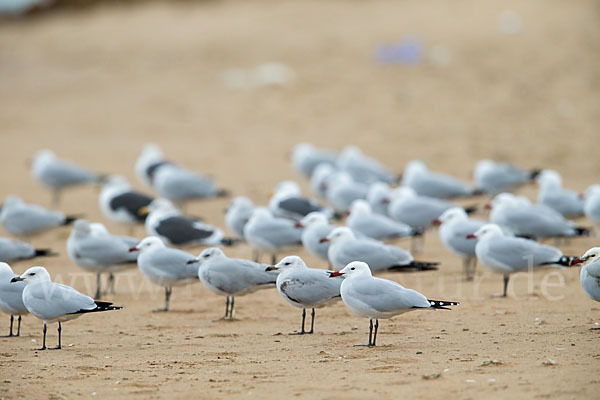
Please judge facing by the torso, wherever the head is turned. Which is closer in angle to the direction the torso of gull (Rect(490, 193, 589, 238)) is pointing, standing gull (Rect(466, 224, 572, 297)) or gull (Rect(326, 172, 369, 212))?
the gull

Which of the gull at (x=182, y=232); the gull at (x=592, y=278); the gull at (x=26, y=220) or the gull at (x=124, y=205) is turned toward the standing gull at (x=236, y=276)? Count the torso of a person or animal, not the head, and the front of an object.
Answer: the gull at (x=592, y=278)

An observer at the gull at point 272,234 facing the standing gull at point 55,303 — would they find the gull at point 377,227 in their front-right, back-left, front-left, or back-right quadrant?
back-left

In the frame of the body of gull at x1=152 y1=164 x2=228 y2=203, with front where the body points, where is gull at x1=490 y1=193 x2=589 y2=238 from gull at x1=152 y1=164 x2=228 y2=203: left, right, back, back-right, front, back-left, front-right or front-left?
back-left

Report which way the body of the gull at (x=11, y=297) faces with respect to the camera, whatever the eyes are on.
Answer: to the viewer's left

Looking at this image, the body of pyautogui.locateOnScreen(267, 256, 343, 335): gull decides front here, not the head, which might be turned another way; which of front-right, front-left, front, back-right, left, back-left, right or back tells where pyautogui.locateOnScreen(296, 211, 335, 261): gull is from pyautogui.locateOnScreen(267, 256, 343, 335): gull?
right

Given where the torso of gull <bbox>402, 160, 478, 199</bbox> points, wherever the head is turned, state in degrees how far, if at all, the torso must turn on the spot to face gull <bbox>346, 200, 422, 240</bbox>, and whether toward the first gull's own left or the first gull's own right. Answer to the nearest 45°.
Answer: approximately 90° to the first gull's own left

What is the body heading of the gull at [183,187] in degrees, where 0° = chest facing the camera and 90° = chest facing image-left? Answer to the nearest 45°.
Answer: approximately 90°

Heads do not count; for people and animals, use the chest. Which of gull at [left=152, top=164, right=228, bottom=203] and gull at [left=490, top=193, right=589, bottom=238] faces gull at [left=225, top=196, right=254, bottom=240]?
gull at [left=490, top=193, right=589, bottom=238]

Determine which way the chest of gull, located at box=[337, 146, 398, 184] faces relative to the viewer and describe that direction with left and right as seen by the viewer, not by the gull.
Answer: facing to the left of the viewer

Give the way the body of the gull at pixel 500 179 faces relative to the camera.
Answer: to the viewer's left

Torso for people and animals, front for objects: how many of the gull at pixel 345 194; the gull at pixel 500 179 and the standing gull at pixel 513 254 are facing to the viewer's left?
3

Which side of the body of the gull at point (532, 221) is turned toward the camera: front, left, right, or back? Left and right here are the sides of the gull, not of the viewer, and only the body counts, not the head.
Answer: left

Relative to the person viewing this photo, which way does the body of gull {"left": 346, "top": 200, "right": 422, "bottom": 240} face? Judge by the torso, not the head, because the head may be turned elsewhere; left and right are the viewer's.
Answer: facing to the left of the viewer

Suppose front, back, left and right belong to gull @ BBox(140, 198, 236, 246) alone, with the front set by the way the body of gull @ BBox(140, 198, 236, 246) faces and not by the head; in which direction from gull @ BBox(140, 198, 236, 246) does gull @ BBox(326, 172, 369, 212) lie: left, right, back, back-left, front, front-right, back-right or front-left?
back-right

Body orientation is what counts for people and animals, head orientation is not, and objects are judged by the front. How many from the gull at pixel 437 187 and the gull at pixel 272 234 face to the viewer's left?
2

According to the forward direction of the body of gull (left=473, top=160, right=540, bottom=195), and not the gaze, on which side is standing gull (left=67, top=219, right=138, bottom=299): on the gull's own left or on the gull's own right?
on the gull's own left

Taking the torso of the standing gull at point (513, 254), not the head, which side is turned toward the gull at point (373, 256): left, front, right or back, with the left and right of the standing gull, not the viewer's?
front

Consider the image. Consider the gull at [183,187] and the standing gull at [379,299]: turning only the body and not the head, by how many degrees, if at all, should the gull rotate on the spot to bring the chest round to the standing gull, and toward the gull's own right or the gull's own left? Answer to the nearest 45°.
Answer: approximately 90° to the gull's own left

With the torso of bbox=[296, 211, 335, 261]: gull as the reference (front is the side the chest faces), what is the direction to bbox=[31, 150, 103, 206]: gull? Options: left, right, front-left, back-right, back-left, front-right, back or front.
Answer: front-right
